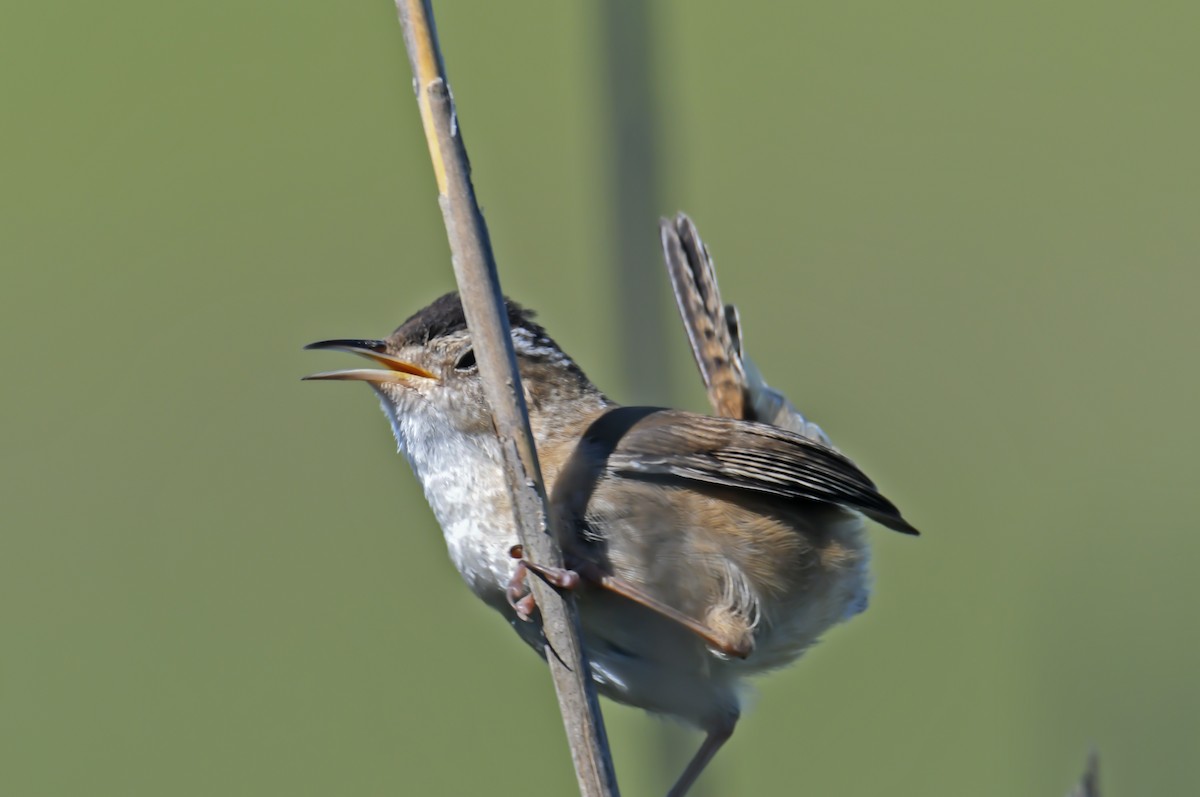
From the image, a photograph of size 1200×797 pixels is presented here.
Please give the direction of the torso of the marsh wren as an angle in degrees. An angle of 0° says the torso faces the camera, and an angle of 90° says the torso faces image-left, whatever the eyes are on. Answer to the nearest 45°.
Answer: approximately 90°
